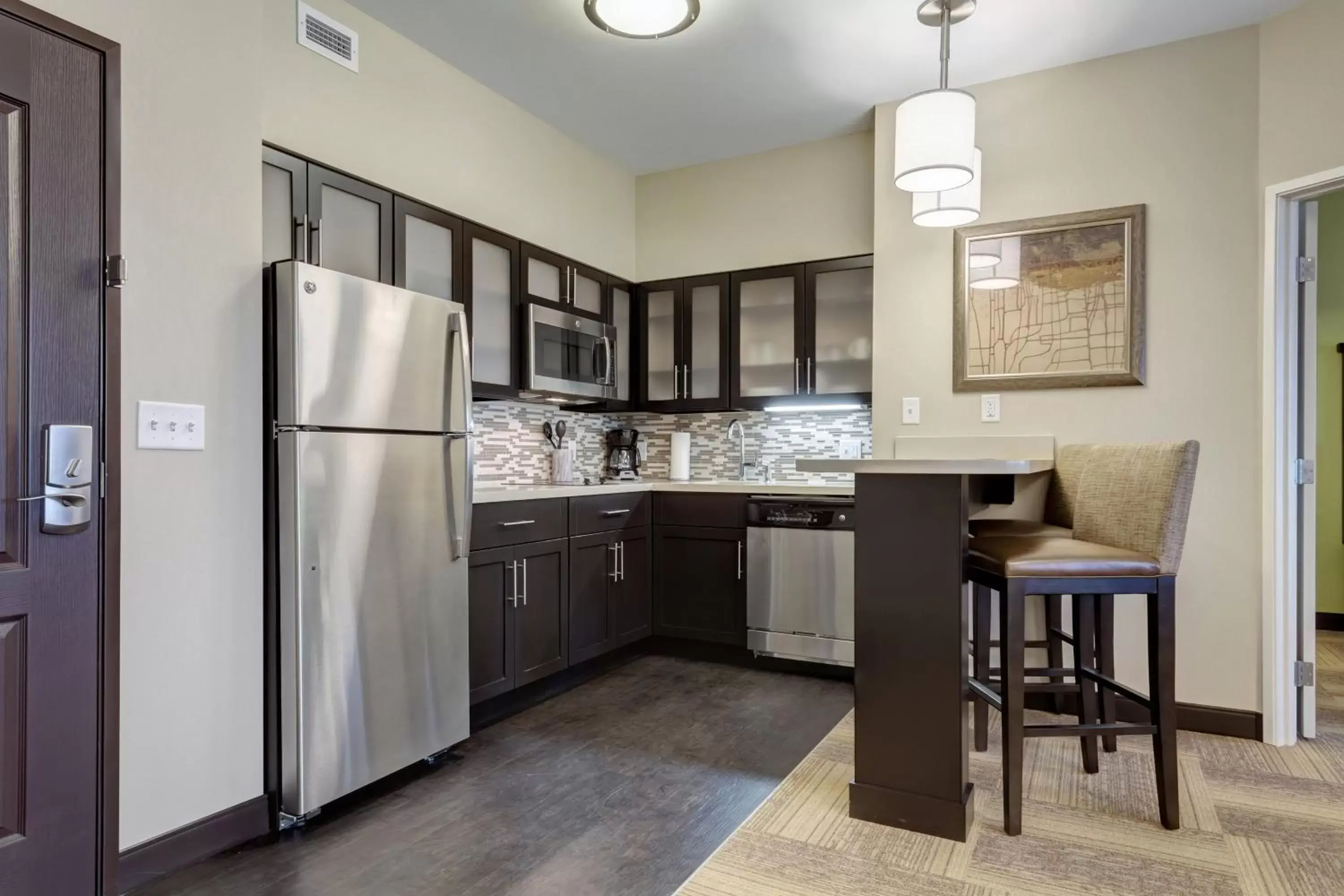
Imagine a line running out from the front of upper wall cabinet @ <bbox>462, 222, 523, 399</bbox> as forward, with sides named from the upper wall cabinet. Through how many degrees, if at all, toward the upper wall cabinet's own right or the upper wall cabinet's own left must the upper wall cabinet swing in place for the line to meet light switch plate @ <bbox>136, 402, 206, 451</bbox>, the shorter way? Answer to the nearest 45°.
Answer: approximately 90° to the upper wall cabinet's own right

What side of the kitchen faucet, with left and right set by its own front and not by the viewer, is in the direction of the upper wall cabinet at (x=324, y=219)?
front

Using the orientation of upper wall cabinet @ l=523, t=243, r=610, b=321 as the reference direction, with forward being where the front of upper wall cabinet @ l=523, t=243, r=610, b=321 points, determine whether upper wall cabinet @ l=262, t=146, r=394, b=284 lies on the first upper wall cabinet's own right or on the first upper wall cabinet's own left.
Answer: on the first upper wall cabinet's own right

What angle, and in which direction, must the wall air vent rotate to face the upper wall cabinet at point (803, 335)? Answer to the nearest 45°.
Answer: approximately 45° to its left

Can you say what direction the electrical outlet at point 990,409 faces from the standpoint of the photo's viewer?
facing the viewer

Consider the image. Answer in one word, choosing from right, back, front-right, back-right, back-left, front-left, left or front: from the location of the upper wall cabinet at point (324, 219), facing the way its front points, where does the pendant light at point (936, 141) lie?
front

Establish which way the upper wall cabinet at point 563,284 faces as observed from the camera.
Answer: facing the viewer and to the right of the viewer

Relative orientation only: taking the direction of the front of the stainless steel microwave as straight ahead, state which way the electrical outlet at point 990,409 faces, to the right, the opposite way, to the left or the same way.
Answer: to the right

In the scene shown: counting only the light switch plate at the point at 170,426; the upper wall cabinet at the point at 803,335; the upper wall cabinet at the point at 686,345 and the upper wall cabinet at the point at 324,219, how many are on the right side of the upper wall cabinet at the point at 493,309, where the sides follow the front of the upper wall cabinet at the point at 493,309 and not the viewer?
2

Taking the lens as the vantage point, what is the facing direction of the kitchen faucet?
facing the viewer and to the left of the viewer

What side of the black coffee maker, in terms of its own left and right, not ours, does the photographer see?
front

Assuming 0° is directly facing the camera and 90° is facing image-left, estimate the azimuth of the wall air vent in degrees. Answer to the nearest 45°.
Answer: approximately 315°
